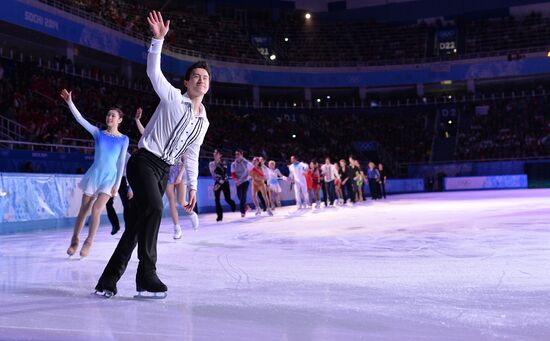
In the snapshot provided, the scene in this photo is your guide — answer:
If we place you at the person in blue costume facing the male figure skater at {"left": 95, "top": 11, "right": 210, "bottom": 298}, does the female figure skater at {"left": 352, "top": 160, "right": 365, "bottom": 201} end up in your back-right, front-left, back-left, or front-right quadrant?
back-left

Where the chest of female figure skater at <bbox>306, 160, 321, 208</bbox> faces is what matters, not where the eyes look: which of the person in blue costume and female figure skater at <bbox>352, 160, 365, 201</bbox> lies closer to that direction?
the person in blue costume

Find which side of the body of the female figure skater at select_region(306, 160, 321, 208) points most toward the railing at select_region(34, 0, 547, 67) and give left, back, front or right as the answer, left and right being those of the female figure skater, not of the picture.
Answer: back

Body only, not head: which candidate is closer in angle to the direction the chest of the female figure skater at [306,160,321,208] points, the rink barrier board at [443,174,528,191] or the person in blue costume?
the person in blue costume

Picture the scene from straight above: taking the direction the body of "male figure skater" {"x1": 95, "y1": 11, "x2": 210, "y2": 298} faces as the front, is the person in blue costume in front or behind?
behind

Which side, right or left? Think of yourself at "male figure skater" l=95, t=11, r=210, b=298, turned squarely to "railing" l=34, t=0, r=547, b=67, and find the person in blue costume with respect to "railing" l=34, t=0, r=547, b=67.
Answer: left

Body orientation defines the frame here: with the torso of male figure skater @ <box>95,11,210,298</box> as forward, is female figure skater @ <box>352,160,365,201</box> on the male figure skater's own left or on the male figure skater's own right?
on the male figure skater's own left

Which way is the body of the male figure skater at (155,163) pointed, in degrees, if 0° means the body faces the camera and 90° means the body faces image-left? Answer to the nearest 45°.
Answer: approximately 315°

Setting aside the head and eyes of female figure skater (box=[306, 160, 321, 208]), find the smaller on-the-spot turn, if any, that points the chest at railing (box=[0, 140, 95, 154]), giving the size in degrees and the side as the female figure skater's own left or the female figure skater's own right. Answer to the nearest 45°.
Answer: approximately 45° to the female figure skater's own right

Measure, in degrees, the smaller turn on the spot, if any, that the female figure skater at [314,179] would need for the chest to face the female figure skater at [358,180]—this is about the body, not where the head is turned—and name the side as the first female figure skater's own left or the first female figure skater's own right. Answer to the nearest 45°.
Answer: approximately 135° to the first female figure skater's own left

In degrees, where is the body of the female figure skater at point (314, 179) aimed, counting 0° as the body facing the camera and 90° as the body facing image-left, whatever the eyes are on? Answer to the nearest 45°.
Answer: approximately 0°

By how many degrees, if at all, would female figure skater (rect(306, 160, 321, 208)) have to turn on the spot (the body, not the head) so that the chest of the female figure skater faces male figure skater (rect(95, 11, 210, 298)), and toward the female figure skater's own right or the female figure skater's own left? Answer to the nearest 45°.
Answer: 0° — they already face them
